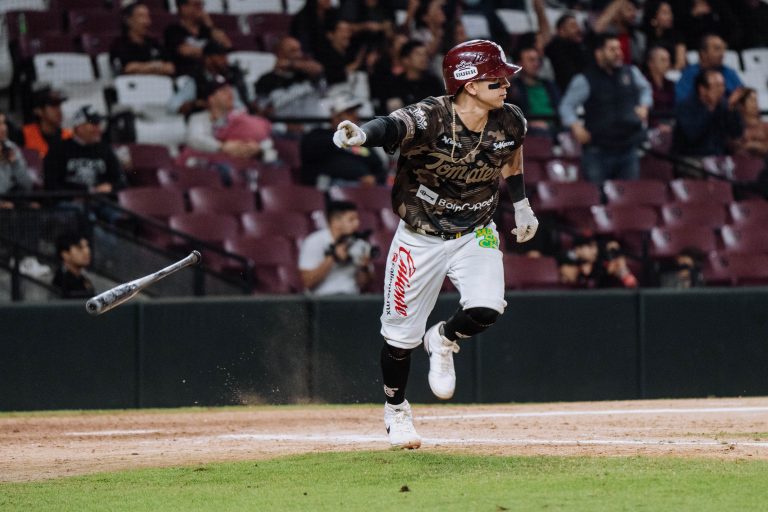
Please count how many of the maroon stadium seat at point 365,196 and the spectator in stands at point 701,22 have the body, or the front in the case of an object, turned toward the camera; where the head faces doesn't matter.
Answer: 2

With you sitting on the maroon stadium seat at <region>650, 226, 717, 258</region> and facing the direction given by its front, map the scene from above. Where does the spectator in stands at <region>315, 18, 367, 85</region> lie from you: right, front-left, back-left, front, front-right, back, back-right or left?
right

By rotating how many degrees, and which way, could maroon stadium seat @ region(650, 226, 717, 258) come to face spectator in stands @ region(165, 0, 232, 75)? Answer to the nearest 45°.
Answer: approximately 90° to its right

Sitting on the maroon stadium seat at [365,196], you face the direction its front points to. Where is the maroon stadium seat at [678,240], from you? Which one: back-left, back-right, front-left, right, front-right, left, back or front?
left

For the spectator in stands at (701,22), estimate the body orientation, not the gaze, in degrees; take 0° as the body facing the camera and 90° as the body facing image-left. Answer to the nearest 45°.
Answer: approximately 0°

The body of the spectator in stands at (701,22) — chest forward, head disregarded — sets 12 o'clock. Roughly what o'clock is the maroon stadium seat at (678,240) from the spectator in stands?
The maroon stadium seat is roughly at 12 o'clock from the spectator in stands.

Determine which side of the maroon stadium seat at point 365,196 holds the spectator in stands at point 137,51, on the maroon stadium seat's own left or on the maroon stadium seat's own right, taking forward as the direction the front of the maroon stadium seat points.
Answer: on the maroon stadium seat's own right

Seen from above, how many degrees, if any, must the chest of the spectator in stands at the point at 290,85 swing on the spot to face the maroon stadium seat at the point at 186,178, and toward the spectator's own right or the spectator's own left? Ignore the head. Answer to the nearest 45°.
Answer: approximately 90° to the spectator's own right

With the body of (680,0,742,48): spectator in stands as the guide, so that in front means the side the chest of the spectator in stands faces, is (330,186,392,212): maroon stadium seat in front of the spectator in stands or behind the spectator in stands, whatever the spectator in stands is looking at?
in front

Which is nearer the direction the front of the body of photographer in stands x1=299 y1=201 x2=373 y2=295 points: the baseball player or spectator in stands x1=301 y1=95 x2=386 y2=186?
the baseball player
